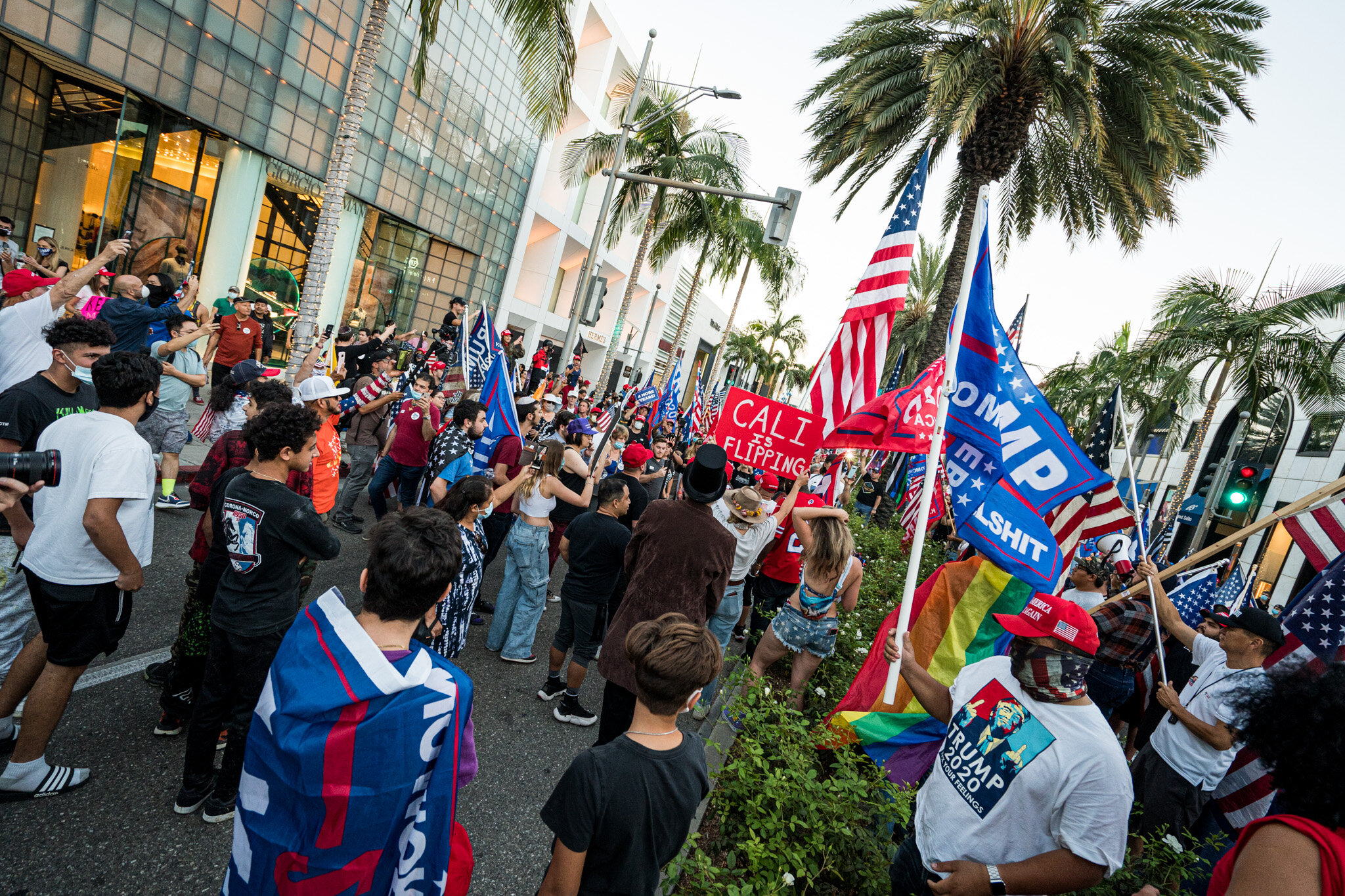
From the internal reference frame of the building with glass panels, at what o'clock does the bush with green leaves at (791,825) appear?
The bush with green leaves is roughly at 1 o'clock from the building with glass panels.

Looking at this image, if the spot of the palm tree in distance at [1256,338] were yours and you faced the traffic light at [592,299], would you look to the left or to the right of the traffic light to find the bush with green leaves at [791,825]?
left

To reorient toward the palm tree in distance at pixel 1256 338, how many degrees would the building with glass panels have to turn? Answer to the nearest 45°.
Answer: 0° — it already faces it

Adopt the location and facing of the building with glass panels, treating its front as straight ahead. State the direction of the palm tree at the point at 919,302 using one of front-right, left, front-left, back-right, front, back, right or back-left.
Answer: front-left

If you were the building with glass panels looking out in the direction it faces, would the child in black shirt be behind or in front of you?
in front

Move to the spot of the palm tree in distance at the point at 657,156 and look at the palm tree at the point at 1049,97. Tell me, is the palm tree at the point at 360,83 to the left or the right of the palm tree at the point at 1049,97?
right

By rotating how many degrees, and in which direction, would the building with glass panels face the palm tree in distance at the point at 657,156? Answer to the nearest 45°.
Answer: approximately 45° to its left

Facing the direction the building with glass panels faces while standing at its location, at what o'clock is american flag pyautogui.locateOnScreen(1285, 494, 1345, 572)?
The american flag is roughly at 1 o'clock from the building with glass panels.

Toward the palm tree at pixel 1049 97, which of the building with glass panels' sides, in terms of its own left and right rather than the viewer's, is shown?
front

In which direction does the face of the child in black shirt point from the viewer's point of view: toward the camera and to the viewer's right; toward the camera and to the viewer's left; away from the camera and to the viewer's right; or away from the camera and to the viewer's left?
away from the camera and to the viewer's right

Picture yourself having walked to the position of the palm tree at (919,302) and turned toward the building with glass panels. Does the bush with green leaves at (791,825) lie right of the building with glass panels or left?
left

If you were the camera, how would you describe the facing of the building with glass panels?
facing the viewer and to the right of the viewer

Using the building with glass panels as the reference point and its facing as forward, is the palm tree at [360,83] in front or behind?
in front
